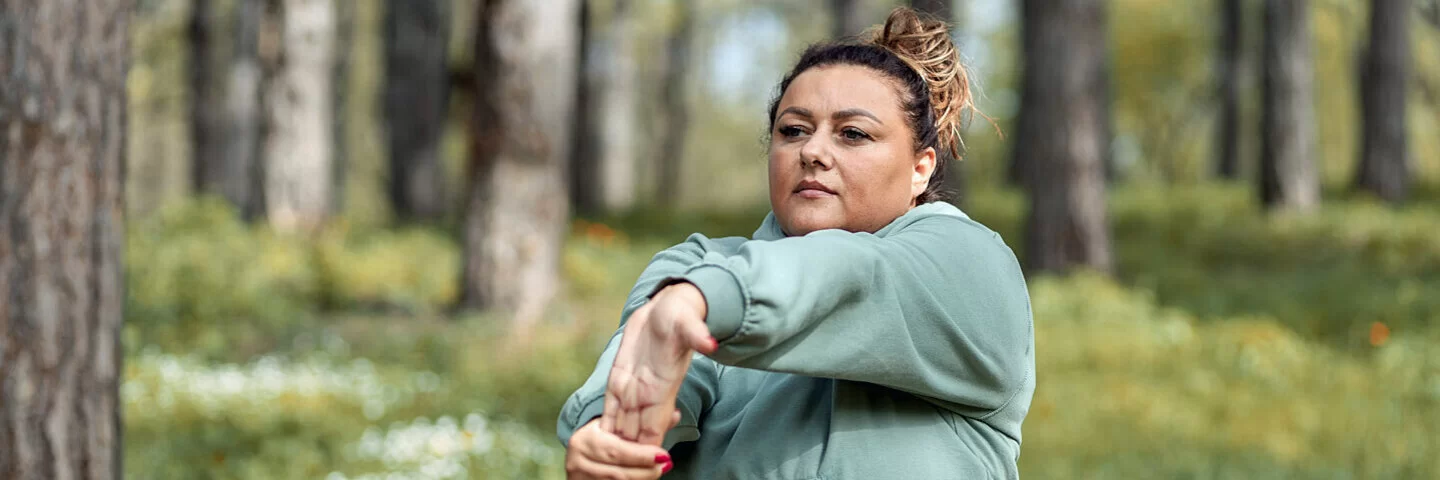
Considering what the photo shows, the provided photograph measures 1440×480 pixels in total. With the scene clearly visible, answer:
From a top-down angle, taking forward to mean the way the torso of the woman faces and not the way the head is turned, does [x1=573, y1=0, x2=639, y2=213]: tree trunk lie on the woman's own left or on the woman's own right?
on the woman's own right

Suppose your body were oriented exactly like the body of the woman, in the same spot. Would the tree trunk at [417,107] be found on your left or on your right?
on your right

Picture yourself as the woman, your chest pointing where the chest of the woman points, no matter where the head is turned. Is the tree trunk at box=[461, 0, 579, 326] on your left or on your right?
on your right

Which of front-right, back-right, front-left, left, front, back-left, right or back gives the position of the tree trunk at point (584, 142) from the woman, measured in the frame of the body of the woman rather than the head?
back-right

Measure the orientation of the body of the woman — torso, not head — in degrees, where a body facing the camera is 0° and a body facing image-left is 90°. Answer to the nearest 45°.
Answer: approximately 45°

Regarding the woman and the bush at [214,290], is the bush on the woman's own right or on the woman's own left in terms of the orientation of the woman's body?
on the woman's own right

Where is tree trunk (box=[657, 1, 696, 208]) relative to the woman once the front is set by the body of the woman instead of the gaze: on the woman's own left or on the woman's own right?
on the woman's own right

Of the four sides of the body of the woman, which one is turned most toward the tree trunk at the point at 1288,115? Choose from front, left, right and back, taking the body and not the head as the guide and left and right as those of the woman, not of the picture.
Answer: back
